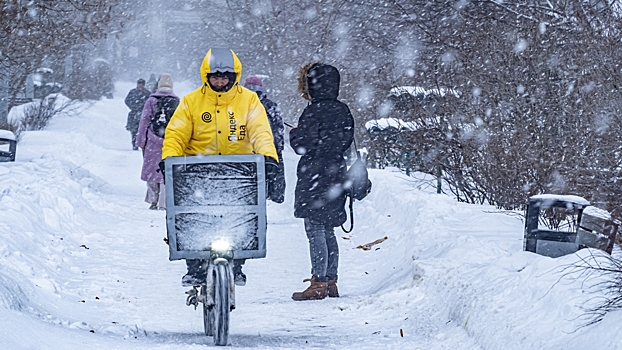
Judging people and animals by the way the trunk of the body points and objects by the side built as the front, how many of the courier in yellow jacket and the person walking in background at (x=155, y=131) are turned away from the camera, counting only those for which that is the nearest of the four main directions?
1

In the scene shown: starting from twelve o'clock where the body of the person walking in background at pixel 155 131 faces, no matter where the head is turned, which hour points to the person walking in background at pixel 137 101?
the person walking in background at pixel 137 101 is roughly at 12 o'clock from the person walking in background at pixel 155 131.

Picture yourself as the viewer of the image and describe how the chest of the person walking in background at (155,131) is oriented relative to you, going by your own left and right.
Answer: facing away from the viewer

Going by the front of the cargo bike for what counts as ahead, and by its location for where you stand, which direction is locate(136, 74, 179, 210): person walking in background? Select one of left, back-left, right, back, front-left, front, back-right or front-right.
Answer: back

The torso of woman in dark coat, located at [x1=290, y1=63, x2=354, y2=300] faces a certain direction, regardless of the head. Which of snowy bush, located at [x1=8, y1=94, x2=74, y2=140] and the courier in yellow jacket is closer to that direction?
the snowy bush

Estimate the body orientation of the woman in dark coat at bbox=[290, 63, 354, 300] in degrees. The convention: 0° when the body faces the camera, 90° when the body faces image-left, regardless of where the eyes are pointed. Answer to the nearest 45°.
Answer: approximately 135°

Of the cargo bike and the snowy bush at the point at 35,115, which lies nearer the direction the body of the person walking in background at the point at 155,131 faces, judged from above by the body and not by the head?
the snowy bush

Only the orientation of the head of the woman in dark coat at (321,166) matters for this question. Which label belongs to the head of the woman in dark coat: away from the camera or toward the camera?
away from the camera

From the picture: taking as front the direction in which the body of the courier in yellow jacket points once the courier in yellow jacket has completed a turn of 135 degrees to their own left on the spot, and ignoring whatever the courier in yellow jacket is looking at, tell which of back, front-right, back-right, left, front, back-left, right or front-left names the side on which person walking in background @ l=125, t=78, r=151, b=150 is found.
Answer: front-left

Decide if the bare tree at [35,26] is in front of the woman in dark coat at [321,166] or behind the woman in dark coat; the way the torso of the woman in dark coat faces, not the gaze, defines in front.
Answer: in front

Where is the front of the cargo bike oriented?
toward the camera

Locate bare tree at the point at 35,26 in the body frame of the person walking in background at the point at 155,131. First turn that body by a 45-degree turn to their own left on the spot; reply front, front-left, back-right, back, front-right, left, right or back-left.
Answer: front
